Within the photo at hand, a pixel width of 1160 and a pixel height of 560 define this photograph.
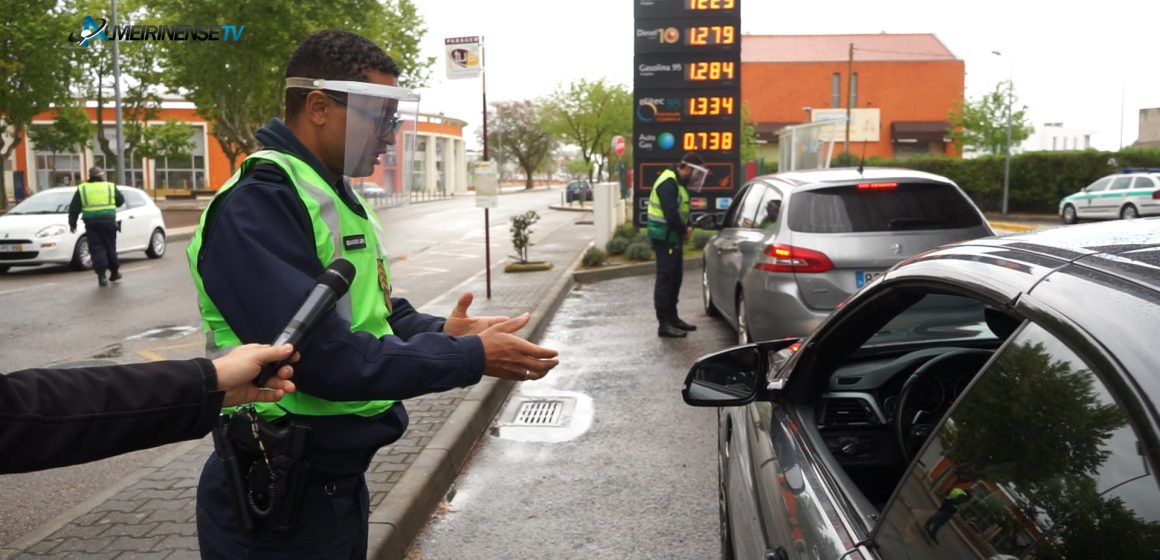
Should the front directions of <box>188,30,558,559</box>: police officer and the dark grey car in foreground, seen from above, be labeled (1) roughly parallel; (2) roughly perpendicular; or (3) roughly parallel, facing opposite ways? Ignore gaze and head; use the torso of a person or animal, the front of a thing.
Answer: roughly perpendicular

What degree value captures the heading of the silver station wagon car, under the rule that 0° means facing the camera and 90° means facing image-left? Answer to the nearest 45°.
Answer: approximately 135°

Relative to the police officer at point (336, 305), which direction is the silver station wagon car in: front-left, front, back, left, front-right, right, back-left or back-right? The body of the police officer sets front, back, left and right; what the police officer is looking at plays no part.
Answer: front-left

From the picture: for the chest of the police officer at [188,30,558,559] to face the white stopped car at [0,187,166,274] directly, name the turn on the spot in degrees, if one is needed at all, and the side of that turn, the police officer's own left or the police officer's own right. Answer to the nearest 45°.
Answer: approximately 90° to the police officer's own left

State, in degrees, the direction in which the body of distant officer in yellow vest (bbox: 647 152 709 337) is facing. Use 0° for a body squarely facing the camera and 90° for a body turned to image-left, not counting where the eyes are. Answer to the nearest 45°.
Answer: approximately 270°

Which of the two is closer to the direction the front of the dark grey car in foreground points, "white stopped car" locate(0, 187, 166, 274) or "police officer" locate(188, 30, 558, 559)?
the white stopped car

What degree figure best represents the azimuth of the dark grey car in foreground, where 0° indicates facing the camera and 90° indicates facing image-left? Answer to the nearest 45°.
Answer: approximately 135°

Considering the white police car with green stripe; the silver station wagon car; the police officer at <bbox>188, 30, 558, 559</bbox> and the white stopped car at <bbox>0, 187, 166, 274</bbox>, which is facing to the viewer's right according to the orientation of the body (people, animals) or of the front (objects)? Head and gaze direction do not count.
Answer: the police officer

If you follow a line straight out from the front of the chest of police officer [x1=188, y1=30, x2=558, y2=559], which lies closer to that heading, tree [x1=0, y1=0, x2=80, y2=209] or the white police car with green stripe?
the white police car with green stripe

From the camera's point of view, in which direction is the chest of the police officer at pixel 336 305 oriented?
to the viewer's right

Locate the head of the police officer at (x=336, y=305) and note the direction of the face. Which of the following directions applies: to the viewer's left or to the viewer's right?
to the viewer's right

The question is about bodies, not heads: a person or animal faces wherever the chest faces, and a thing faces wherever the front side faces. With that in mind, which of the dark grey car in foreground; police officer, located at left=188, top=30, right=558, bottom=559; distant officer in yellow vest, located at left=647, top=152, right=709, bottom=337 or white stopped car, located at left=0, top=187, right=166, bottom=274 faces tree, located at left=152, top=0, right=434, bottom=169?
the dark grey car in foreground

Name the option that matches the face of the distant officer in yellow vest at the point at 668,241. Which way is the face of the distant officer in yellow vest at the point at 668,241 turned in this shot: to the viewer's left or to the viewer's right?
to the viewer's right

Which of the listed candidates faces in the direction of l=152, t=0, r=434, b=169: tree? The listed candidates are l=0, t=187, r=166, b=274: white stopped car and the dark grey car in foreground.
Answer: the dark grey car in foreground
